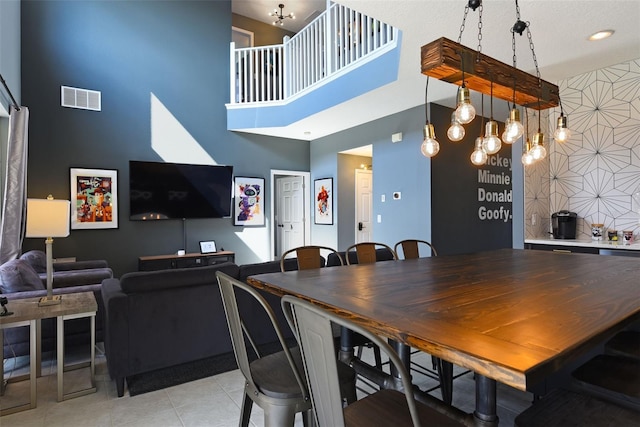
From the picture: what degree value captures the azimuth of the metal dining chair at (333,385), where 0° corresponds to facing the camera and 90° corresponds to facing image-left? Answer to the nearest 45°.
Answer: approximately 225°

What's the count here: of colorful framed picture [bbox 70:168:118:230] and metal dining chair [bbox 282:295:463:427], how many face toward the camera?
1

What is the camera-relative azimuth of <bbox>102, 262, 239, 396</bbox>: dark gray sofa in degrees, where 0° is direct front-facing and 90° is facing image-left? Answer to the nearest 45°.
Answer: approximately 135°

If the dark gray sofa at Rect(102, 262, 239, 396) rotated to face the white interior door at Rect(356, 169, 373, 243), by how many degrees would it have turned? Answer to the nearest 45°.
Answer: approximately 90° to its right

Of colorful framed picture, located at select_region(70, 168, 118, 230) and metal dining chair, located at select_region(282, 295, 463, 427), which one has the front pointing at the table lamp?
the colorful framed picture

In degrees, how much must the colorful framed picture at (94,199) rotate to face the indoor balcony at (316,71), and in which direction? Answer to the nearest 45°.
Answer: approximately 45° to its left

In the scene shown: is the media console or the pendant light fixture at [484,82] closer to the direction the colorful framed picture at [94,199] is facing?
the pendant light fixture

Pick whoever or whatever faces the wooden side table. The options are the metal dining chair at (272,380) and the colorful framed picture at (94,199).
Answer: the colorful framed picture

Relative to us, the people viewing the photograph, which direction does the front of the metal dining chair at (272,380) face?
facing away from the viewer and to the right of the viewer

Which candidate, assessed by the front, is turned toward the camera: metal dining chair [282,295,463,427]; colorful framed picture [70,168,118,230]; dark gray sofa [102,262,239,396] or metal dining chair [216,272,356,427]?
the colorful framed picture

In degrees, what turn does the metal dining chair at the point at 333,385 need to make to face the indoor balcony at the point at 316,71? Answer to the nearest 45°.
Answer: approximately 45° to its left

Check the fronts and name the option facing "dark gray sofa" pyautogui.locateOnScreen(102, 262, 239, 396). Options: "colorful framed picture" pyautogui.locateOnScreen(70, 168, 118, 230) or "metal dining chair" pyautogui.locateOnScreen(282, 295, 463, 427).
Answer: the colorful framed picture
